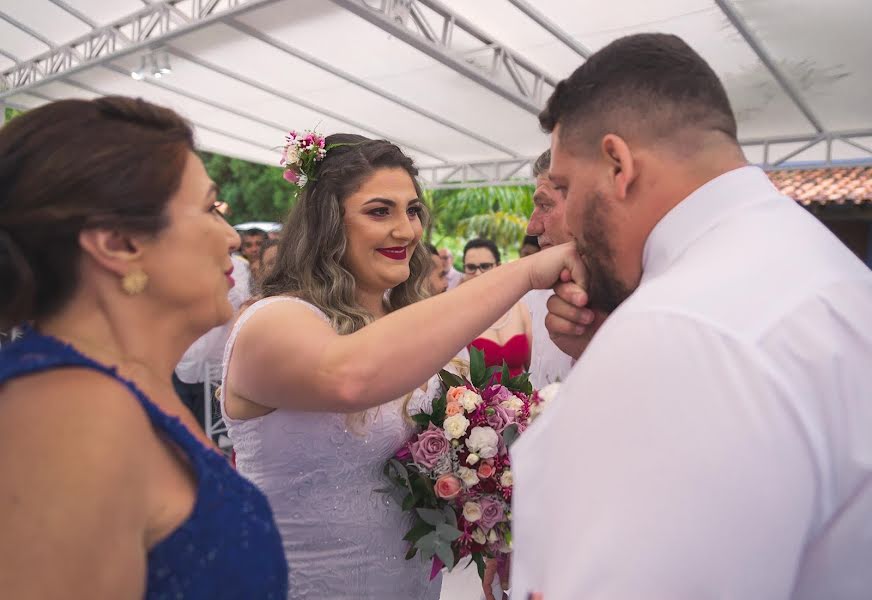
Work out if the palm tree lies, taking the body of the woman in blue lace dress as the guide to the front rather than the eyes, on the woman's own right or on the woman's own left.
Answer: on the woman's own left

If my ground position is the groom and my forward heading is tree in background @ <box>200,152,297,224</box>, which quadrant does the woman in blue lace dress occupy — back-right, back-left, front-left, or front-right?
front-left

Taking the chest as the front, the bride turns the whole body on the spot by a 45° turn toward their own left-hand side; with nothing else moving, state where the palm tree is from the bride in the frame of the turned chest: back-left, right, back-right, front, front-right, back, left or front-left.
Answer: left

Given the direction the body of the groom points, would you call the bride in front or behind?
in front

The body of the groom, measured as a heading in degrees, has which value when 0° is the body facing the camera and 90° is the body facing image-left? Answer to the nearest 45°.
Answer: approximately 135°

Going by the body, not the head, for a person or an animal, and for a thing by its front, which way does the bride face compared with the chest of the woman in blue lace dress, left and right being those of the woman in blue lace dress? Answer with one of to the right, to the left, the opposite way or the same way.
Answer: to the right

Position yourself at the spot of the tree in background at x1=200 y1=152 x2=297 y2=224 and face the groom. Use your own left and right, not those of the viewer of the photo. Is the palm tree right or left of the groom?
left

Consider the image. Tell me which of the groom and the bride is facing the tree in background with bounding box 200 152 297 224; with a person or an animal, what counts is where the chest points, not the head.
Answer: the groom

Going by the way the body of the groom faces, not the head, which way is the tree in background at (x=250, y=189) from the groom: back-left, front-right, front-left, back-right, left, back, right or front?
front

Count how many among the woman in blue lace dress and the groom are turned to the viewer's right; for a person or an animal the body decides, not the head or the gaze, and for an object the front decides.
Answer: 1

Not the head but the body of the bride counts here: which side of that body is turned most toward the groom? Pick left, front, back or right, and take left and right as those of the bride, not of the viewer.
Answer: front

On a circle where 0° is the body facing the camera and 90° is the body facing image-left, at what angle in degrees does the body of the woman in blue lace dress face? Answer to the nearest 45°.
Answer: approximately 270°

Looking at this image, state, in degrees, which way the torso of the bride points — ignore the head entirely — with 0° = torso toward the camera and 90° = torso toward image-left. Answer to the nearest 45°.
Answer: approximately 315°

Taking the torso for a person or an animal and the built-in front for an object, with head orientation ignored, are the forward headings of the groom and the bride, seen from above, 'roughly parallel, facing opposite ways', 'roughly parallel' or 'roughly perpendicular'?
roughly parallel, facing opposite ways

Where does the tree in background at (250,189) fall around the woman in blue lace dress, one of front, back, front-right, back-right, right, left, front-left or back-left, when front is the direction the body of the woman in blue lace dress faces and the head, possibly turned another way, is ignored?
left

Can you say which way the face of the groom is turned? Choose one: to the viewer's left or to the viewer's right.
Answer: to the viewer's left

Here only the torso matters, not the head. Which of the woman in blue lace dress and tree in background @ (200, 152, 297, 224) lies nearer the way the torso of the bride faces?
the woman in blue lace dress

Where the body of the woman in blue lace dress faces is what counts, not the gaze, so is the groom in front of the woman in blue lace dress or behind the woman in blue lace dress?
in front
